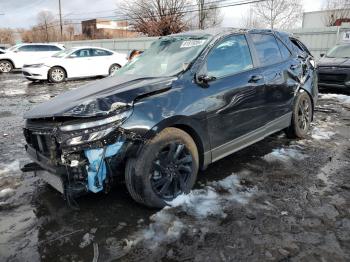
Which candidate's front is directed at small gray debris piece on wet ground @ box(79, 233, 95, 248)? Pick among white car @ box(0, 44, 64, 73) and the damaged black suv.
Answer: the damaged black suv

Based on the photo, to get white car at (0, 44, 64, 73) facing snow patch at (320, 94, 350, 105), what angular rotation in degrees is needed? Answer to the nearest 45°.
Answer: approximately 135° to its left

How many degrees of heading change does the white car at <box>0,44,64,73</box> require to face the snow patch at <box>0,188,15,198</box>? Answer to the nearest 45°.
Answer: approximately 90° to its left

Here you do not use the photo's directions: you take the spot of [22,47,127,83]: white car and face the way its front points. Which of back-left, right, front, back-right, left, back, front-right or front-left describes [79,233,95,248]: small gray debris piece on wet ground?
front-left

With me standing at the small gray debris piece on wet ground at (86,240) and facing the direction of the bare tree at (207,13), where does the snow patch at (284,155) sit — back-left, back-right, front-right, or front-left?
front-right

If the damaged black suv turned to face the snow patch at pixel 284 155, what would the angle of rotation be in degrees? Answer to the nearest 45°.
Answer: approximately 180°

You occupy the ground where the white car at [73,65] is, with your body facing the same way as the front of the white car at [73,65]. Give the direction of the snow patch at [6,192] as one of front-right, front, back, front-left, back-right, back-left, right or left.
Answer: front-left

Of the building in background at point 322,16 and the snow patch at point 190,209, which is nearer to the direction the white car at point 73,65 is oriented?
the snow patch

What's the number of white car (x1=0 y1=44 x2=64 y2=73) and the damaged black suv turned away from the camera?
0

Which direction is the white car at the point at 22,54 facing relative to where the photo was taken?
to the viewer's left

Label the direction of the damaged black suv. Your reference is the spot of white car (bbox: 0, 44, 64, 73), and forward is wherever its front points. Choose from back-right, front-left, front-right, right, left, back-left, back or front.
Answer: left

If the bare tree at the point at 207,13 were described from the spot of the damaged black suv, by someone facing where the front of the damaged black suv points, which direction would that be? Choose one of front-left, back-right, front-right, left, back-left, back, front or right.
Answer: back-right
